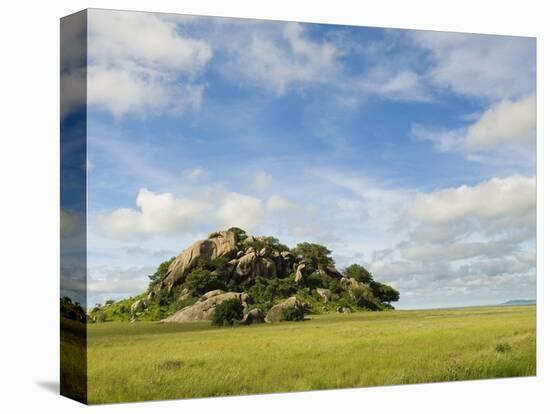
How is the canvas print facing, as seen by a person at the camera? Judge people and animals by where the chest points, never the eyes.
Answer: facing the viewer and to the right of the viewer
